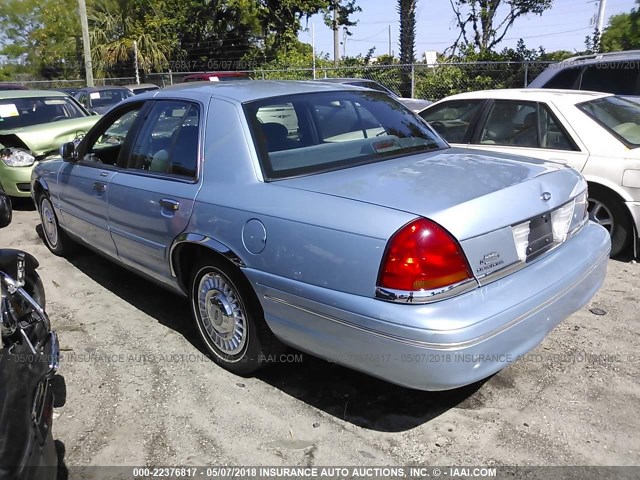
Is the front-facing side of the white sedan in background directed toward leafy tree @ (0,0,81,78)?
yes

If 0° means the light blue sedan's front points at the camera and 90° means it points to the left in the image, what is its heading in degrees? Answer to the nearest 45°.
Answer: approximately 135°

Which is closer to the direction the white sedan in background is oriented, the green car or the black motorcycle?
the green car

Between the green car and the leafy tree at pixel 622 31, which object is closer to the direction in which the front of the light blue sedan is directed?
the green car

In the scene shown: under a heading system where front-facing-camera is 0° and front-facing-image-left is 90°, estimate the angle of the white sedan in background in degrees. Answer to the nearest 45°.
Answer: approximately 135°

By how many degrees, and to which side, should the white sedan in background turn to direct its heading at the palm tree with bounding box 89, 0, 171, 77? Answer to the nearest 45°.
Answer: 0° — it already faces it

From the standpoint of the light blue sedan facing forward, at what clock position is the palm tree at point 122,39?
The palm tree is roughly at 1 o'clock from the light blue sedan.
